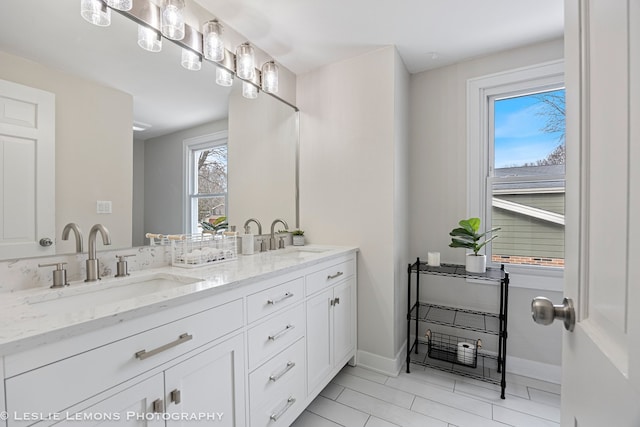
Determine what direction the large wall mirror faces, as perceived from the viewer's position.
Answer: facing the viewer and to the right of the viewer

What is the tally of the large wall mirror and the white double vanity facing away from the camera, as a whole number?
0

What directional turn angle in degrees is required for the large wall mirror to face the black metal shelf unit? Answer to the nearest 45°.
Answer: approximately 45° to its left

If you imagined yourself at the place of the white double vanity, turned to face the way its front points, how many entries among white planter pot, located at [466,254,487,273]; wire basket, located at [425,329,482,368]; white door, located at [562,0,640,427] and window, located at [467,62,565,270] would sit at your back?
0

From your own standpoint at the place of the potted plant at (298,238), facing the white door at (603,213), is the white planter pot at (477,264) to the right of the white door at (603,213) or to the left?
left

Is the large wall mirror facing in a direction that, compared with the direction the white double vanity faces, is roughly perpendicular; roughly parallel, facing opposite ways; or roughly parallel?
roughly parallel

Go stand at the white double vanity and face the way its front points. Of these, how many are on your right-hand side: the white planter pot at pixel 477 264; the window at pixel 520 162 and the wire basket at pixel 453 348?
0

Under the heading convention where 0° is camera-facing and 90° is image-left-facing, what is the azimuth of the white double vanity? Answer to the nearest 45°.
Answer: approximately 315°
